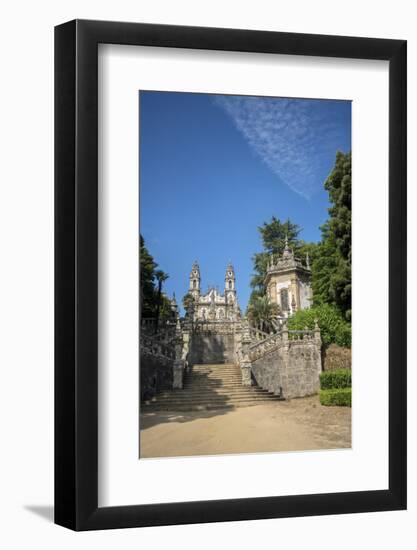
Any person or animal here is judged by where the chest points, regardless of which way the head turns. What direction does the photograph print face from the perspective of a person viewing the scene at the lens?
facing the viewer and to the right of the viewer

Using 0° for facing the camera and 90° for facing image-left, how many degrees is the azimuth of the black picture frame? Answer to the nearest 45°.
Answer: approximately 315°
